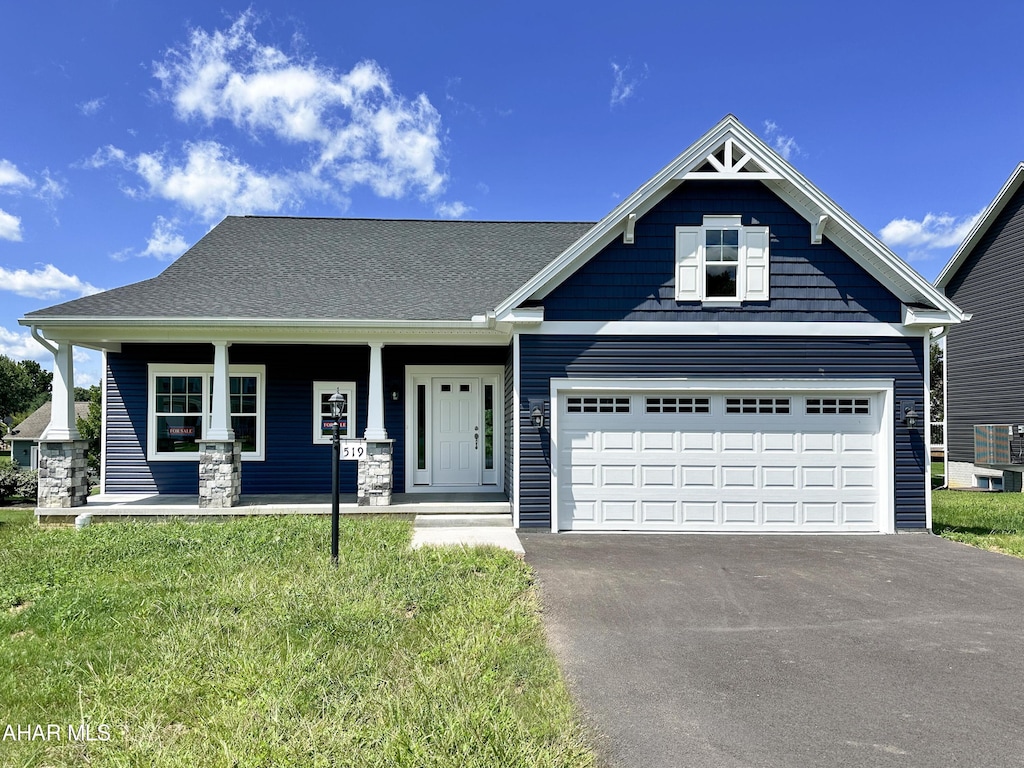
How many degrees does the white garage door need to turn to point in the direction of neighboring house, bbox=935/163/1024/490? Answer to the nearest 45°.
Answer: approximately 135° to its left

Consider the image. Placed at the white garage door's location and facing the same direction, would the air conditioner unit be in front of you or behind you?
behind

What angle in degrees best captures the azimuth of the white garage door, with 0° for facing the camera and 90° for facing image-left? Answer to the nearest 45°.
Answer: approximately 0°
